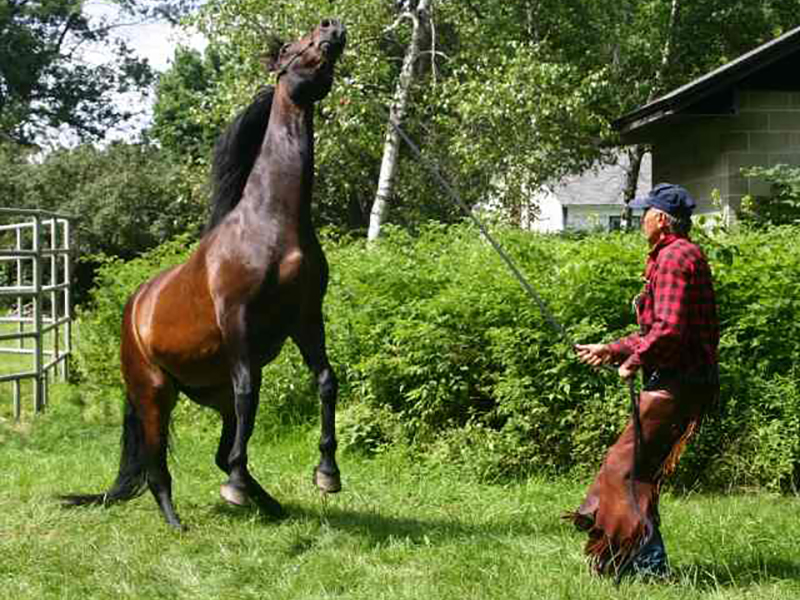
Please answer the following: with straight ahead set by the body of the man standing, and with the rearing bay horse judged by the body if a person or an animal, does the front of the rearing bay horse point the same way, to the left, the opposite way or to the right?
the opposite way

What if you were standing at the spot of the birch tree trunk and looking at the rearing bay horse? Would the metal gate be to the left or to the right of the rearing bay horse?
right

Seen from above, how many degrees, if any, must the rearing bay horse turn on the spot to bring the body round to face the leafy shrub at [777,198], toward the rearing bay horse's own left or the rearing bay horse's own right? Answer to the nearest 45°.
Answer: approximately 90° to the rearing bay horse's own left

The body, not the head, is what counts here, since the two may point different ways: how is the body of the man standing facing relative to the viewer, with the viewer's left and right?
facing to the left of the viewer

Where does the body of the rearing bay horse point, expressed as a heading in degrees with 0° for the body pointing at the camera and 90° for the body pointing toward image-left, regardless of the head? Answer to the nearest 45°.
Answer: approximately 315°

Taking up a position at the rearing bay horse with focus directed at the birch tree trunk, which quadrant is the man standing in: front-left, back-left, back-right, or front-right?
back-right

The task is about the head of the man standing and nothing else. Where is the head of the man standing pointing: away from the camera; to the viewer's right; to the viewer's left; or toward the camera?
to the viewer's left

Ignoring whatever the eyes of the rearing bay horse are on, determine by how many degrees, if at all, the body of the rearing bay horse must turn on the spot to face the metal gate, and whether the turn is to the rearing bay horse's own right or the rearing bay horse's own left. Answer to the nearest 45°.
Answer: approximately 135° to the rearing bay horse's own left
